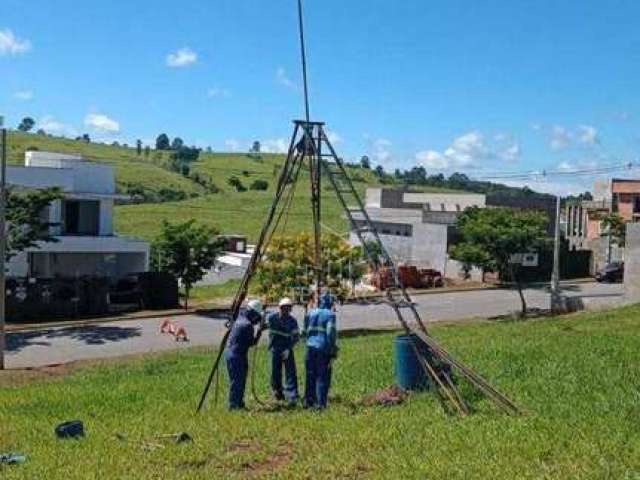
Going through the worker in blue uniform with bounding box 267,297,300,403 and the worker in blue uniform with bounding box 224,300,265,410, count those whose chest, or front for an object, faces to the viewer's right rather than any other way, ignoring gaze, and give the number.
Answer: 1

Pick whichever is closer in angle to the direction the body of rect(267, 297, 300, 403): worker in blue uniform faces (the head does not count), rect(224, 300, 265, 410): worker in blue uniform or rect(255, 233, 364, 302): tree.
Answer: the worker in blue uniform

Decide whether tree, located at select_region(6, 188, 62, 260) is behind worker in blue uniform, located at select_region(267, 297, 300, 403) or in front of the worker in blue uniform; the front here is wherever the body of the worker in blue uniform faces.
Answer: behind

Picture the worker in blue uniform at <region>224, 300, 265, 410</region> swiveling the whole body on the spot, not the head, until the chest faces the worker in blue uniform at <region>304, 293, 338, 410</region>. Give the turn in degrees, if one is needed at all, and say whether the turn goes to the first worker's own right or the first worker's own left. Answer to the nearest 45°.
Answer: approximately 45° to the first worker's own right

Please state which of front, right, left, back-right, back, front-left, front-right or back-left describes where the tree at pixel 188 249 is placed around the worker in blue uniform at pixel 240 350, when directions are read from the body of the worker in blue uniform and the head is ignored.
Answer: left

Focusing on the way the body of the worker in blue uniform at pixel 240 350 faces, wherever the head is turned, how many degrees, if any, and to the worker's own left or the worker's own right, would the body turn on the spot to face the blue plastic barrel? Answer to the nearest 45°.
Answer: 0° — they already face it

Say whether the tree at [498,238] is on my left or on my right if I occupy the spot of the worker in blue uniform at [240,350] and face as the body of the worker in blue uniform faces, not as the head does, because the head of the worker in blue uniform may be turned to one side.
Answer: on my left

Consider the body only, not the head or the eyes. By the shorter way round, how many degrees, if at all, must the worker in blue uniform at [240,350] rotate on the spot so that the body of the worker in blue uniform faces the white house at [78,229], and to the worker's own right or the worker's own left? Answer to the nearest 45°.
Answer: approximately 90° to the worker's own left

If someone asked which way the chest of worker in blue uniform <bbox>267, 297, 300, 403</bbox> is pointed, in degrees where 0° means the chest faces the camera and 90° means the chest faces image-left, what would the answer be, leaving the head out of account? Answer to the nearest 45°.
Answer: approximately 0°

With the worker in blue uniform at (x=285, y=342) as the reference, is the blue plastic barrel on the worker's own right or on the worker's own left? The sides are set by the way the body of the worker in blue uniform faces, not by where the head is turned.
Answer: on the worker's own left

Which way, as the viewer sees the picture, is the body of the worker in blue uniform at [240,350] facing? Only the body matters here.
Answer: to the viewer's right
